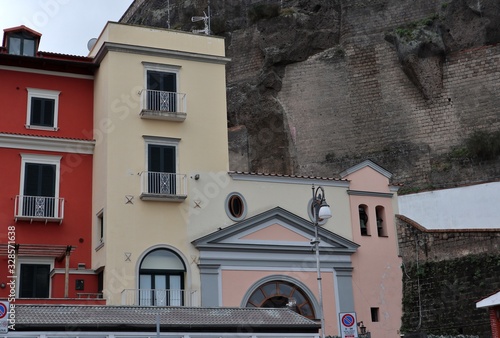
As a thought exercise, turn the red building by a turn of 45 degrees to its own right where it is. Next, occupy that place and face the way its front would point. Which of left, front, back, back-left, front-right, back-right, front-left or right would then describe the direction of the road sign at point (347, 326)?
left

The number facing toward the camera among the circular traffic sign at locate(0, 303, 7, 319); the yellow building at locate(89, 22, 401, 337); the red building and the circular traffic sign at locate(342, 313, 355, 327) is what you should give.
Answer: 4

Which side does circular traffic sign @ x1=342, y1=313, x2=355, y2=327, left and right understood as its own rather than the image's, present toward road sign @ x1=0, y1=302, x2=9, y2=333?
right

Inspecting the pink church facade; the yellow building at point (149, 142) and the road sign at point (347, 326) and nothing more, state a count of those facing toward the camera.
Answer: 3

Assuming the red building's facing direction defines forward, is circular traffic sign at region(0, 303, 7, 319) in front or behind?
in front

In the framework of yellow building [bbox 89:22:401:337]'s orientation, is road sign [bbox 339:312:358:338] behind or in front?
in front

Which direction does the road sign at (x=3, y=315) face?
toward the camera

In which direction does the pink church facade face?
toward the camera

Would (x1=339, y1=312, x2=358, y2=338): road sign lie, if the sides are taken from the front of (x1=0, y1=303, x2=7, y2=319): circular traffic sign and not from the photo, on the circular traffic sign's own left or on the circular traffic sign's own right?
on the circular traffic sign's own left

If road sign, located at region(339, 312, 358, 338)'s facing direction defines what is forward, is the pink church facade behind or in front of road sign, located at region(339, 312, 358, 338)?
behind

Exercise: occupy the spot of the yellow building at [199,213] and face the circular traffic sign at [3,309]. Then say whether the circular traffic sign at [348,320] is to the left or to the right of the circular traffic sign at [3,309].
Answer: left

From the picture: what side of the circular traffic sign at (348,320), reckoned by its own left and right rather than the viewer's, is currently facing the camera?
front

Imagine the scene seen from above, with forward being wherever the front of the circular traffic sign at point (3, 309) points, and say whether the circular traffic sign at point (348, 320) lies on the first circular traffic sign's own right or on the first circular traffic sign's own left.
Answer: on the first circular traffic sign's own left
